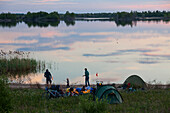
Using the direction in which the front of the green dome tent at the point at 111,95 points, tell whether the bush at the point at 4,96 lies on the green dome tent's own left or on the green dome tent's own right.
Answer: on the green dome tent's own right

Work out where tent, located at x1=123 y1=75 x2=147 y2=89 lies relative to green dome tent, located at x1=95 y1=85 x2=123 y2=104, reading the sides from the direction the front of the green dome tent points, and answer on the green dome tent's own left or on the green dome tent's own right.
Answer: on the green dome tent's own left
